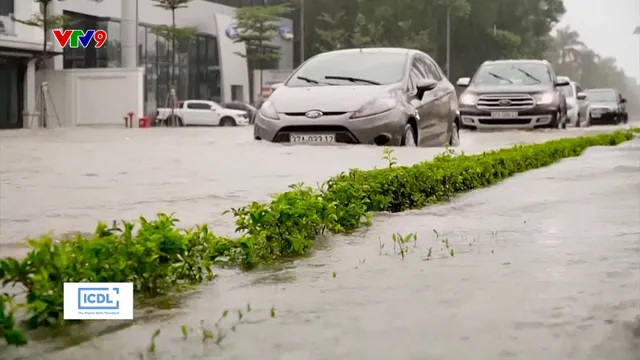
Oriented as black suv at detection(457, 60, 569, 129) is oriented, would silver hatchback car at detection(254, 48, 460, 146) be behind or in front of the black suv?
in front

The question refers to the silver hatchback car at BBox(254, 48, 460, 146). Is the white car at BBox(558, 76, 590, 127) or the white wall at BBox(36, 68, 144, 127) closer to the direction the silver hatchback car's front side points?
the white wall

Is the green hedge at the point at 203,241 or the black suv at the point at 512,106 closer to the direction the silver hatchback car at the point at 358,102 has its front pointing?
the green hedge

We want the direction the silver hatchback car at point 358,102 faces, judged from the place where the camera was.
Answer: facing the viewer and to the left of the viewer

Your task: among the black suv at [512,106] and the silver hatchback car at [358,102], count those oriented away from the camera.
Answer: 0

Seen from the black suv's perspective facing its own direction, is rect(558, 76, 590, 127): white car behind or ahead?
behind

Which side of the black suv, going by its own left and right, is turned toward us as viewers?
front
